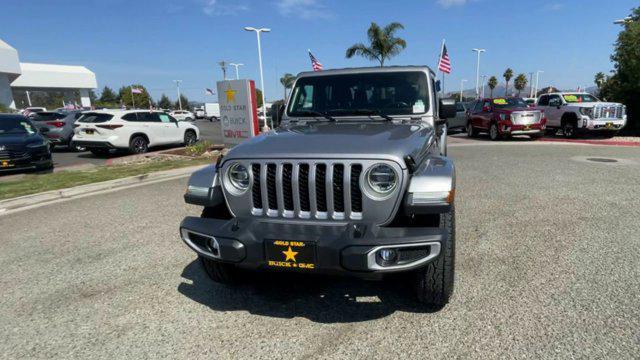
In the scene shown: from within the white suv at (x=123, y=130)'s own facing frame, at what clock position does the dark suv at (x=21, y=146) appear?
The dark suv is roughly at 6 o'clock from the white suv.

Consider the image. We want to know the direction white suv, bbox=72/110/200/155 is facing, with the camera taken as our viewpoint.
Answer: facing away from the viewer and to the right of the viewer

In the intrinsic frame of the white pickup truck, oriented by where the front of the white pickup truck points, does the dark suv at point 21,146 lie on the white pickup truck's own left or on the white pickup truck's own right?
on the white pickup truck's own right

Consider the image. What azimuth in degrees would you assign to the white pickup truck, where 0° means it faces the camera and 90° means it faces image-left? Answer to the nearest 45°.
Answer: approximately 315°

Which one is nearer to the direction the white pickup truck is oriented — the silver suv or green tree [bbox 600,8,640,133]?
the silver suv

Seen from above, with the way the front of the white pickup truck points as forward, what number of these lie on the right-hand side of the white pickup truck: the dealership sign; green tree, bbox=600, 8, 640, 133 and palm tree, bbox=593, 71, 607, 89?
1

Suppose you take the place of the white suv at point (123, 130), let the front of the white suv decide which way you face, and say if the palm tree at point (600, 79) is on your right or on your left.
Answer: on your right

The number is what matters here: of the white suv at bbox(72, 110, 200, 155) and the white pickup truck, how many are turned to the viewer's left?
0

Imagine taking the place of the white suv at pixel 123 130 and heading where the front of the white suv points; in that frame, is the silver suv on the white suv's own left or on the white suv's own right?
on the white suv's own right

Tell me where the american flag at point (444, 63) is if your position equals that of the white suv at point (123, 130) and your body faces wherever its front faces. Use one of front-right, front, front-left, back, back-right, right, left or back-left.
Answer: front-right

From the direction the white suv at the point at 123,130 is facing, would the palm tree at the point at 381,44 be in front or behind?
in front

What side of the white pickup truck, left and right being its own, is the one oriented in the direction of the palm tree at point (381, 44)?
back
